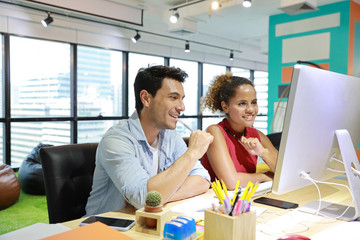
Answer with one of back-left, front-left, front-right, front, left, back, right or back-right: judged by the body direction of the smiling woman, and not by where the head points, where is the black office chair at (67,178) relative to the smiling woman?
right

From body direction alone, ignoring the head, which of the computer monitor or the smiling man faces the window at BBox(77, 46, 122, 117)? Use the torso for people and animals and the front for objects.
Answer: the computer monitor

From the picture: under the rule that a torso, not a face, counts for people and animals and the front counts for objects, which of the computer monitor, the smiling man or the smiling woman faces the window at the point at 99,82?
the computer monitor

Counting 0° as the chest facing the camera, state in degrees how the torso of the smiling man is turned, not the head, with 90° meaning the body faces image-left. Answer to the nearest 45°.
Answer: approximately 315°

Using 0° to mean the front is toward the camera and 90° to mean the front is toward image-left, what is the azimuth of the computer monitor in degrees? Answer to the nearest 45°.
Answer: approximately 135°

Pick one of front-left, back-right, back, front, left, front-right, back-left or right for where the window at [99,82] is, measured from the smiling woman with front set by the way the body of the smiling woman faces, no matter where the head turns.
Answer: back

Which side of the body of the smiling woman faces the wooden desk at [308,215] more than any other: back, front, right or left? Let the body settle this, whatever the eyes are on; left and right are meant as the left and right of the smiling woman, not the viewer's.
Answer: front

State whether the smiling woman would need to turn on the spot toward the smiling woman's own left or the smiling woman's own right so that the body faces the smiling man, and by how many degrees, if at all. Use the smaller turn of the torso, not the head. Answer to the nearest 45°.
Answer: approximately 90° to the smiling woman's own right

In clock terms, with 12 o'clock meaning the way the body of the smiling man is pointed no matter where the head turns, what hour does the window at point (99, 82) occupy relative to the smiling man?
The window is roughly at 7 o'clock from the smiling man.

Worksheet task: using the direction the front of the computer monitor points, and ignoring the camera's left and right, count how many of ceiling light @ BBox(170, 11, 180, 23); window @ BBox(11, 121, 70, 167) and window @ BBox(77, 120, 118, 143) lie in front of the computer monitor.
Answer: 3

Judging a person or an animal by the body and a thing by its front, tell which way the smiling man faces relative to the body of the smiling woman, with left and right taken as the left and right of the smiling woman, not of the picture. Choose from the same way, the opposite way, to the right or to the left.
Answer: the same way

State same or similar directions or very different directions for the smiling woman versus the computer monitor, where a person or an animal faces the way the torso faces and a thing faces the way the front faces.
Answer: very different directions

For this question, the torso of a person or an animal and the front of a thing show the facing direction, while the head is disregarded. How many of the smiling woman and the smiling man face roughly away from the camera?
0

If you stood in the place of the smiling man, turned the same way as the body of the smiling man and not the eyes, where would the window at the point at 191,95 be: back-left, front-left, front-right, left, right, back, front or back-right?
back-left

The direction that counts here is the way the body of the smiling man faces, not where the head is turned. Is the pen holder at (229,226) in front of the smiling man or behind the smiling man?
in front

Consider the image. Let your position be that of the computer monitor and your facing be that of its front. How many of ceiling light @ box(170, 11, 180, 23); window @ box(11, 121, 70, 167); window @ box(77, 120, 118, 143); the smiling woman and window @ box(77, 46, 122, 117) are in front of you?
5

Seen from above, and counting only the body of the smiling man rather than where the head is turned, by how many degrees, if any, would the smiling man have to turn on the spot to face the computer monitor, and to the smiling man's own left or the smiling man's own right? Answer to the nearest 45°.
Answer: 0° — they already face it

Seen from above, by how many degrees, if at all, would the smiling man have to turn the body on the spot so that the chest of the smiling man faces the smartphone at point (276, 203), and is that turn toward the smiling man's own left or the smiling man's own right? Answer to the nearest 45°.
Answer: approximately 45° to the smiling man's own left

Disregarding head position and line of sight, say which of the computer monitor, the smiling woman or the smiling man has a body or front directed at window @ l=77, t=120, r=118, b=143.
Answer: the computer monitor
